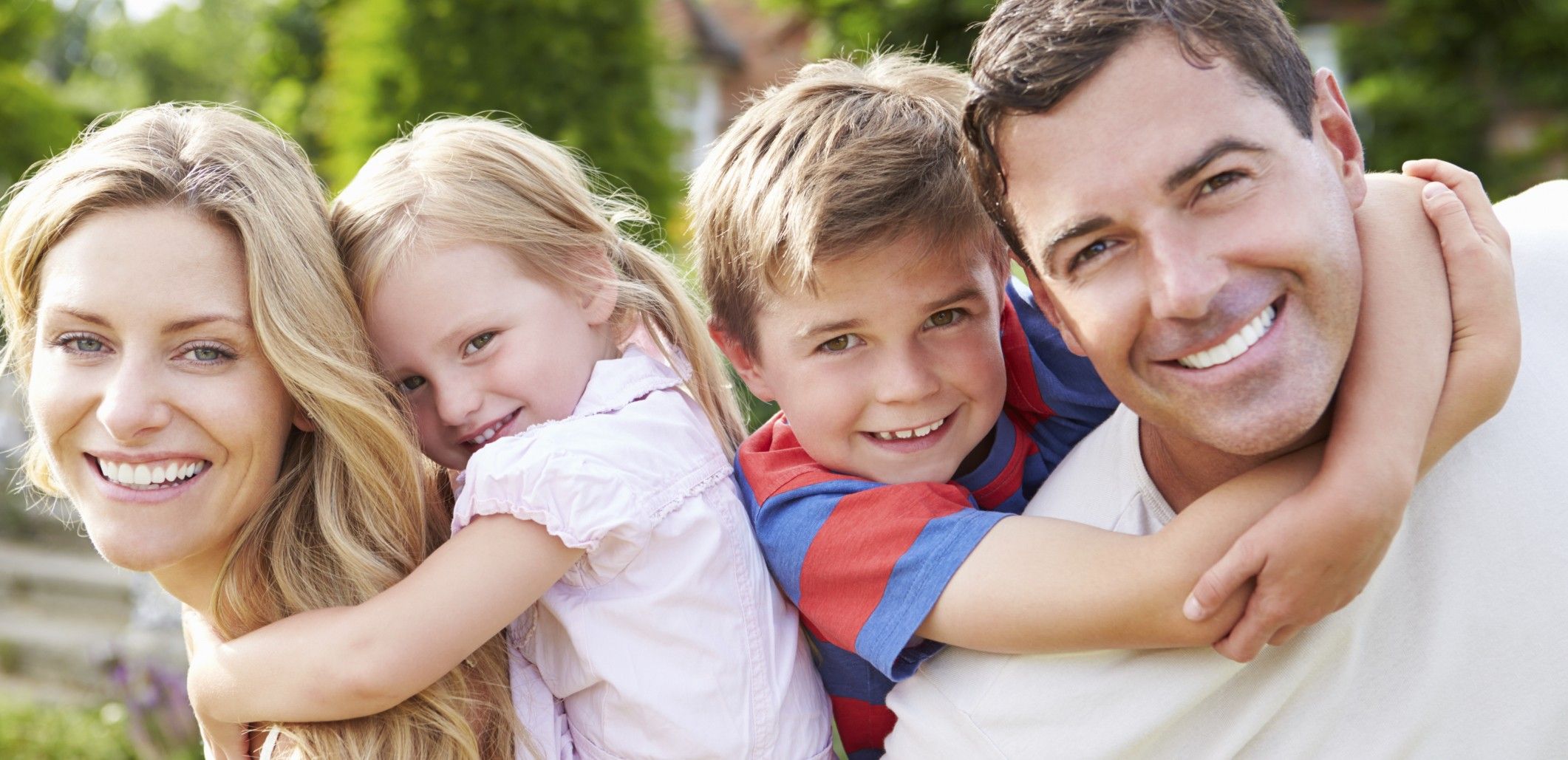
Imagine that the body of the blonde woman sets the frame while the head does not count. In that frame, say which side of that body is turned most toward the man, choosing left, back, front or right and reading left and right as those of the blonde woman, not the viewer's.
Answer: left

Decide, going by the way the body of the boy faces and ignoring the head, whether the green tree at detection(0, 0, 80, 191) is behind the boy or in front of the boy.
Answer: behind

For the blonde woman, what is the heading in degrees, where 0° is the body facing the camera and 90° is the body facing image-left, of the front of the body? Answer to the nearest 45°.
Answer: approximately 45°

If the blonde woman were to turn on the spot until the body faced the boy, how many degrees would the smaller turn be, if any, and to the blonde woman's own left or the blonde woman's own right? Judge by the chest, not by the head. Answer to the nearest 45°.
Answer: approximately 90° to the blonde woman's own left

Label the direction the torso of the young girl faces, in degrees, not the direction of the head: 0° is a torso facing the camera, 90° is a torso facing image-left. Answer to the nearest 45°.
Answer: approximately 90°

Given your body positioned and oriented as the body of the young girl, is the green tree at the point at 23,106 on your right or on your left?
on your right

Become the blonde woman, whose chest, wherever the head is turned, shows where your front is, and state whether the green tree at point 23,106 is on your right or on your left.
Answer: on your right

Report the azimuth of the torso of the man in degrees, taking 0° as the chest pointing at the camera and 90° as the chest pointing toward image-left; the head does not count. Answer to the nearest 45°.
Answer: approximately 0°
